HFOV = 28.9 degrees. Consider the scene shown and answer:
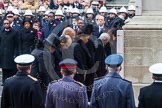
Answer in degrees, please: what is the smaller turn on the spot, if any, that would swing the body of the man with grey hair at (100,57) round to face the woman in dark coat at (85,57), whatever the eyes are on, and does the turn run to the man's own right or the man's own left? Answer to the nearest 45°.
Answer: approximately 135° to the man's own right

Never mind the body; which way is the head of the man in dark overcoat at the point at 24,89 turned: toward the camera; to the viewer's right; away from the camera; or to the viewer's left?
away from the camera

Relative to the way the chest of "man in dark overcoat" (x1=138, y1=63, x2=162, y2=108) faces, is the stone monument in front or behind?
in front

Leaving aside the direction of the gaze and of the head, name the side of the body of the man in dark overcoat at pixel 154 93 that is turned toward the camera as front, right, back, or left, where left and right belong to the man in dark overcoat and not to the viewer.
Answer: back

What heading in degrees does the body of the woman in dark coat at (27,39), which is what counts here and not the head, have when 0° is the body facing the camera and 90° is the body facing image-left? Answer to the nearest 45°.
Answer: approximately 0°

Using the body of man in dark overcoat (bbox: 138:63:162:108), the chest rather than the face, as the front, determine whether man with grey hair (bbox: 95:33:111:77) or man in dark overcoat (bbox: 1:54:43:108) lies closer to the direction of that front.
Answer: the man with grey hair

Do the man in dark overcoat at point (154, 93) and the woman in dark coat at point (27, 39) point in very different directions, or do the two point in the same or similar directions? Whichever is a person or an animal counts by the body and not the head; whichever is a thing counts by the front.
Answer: very different directions
